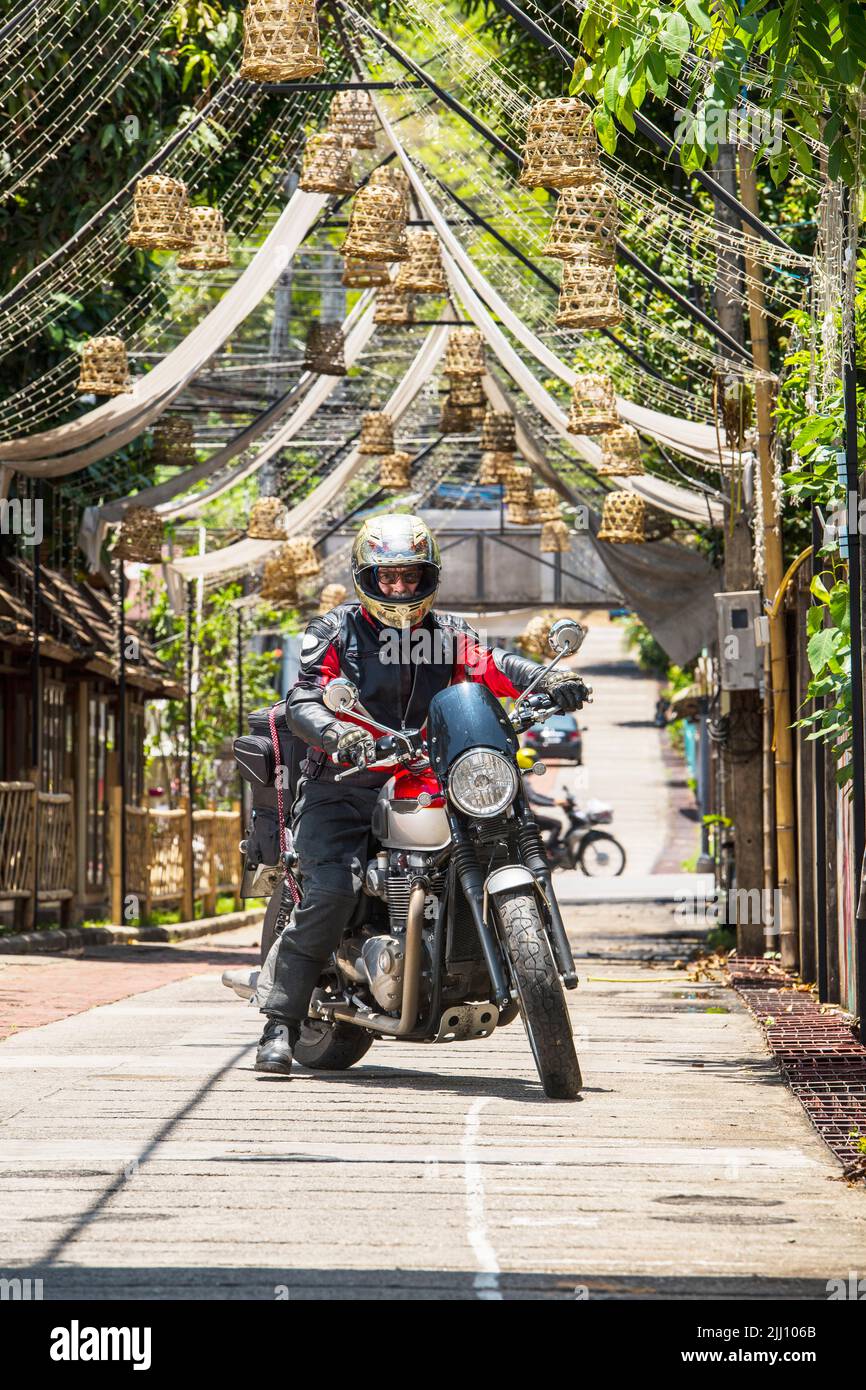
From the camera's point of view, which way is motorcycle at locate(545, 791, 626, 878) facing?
to the viewer's right

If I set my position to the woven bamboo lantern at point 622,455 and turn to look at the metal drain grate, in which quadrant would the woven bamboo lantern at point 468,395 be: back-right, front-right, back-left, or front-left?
back-right

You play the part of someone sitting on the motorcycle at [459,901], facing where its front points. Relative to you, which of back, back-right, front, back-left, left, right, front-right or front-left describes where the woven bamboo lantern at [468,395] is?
back-left

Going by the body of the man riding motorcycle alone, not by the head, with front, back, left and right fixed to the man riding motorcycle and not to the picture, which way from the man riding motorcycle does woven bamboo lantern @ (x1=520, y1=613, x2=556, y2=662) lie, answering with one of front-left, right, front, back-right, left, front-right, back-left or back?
back-left

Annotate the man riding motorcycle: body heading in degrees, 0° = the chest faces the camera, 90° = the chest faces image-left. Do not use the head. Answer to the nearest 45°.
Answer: approximately 315°

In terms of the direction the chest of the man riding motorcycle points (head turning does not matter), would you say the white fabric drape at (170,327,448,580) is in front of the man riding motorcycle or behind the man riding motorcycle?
behind

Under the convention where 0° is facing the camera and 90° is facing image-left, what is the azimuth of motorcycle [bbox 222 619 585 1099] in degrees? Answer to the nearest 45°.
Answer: approximately 315°
